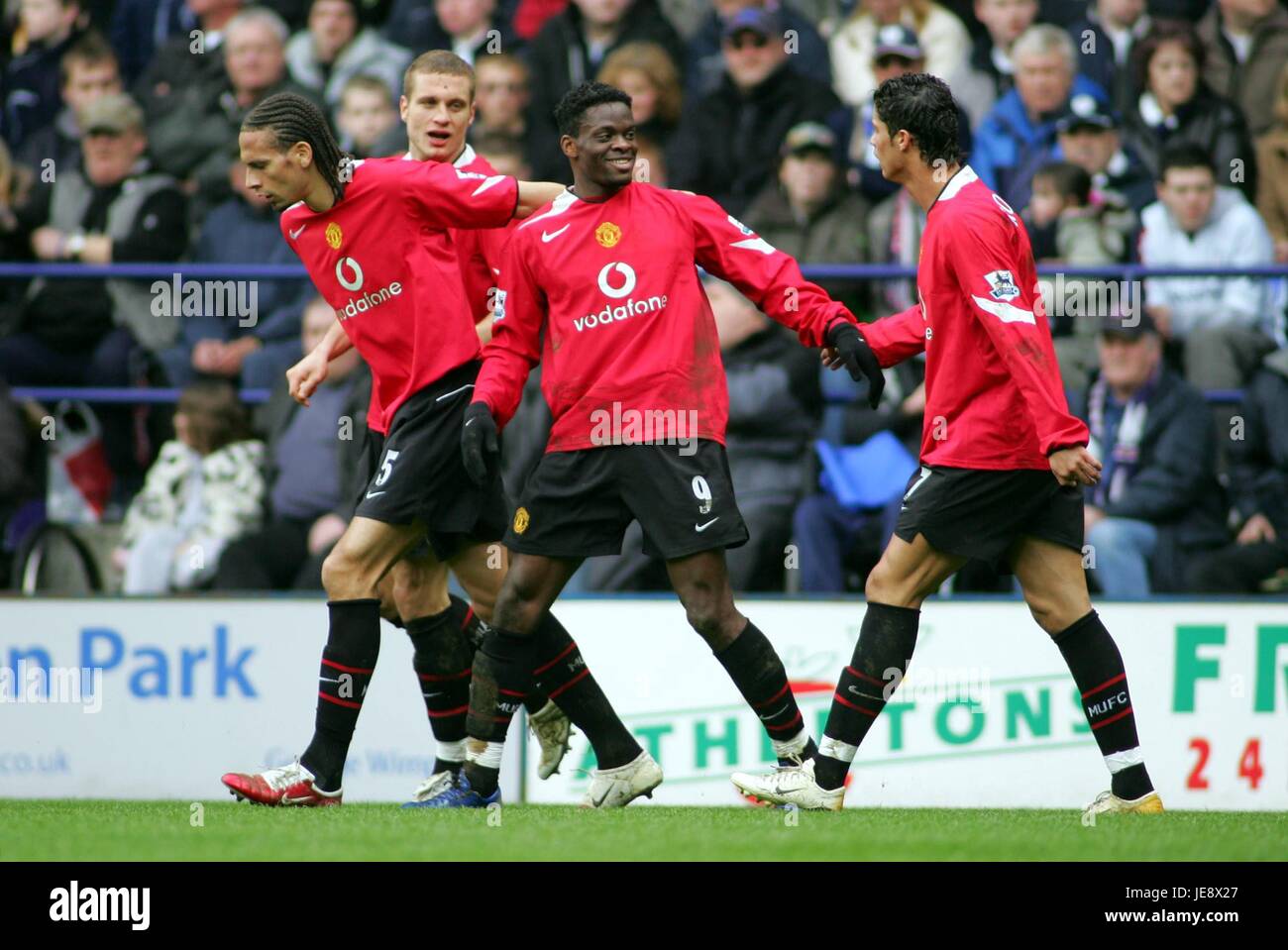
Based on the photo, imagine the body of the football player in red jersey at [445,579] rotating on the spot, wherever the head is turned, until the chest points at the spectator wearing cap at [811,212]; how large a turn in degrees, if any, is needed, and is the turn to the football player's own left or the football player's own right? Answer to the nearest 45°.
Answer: approximately 180°

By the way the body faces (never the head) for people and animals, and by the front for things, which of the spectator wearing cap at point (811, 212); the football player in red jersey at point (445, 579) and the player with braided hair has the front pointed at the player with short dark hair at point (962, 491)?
the spectator wearing cap

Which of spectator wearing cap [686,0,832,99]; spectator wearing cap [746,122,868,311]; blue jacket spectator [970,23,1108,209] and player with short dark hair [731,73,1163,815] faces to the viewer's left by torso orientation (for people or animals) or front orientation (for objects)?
the player with short dark hair

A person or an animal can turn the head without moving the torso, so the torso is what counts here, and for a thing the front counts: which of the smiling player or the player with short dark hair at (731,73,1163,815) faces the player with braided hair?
the player with short dark hair

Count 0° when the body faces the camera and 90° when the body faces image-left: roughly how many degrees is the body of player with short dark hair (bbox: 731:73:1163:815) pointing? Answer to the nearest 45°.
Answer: approximately 90°

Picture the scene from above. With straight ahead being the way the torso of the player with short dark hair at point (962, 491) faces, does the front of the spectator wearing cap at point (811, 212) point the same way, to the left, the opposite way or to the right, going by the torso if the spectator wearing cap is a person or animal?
to the left

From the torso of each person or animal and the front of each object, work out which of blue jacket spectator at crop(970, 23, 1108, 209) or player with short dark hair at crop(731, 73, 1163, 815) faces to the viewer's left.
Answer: the player with short dark hair
